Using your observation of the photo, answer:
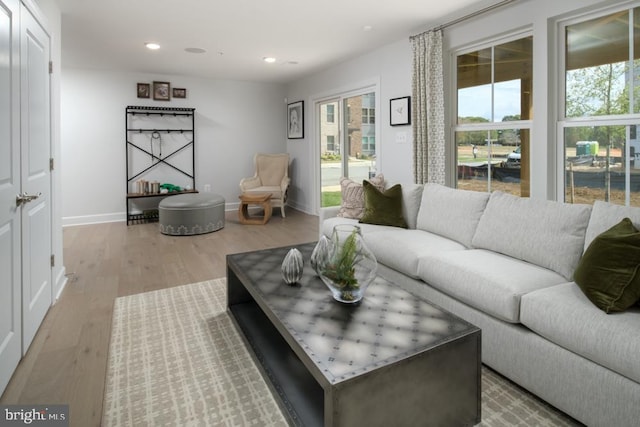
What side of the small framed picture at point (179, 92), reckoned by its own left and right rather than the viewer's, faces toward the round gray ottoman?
front

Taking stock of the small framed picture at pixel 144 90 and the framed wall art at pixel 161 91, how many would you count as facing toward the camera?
2

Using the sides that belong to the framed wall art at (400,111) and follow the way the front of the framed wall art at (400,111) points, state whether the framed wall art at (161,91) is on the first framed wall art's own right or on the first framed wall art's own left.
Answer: on the first framed wall art's own right

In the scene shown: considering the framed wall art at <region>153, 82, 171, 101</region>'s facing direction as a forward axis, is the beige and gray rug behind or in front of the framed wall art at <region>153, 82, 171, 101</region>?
in front

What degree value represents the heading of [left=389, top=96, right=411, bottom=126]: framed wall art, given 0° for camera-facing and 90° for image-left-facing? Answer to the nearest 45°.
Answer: approximately 45°

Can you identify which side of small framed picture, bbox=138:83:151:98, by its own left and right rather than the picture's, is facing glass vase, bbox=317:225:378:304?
front
